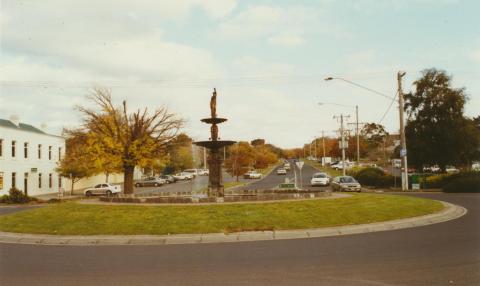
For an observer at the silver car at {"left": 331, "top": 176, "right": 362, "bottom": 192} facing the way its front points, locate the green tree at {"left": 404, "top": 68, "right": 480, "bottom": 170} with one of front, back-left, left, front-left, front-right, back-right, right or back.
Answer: left

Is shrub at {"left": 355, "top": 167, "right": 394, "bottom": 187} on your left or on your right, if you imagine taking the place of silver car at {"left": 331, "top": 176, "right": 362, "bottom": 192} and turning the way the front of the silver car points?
on your left

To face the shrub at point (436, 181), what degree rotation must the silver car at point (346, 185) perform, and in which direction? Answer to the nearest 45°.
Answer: approximately 90° to its left

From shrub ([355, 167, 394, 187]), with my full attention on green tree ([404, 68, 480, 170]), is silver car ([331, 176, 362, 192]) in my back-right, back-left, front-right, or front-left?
back-right

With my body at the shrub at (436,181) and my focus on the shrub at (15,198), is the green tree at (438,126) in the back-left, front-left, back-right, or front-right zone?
back-right

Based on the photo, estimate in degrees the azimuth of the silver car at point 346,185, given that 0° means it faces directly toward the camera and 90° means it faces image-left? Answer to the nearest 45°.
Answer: approximately 315°

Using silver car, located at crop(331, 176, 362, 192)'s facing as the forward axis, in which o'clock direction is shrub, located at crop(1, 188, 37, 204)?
The shrub is roughly at 4 o'clock from the silver car.

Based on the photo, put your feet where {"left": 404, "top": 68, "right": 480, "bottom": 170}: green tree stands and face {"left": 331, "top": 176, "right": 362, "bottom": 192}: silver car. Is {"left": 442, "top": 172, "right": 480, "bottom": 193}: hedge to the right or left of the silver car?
left

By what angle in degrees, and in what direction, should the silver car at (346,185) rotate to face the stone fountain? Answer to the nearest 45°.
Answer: approximately 45° to its right
